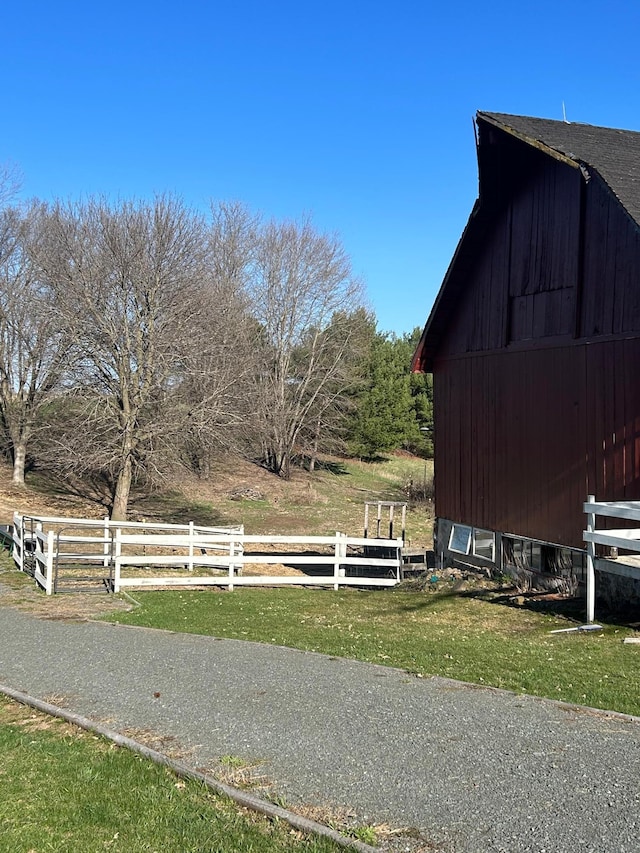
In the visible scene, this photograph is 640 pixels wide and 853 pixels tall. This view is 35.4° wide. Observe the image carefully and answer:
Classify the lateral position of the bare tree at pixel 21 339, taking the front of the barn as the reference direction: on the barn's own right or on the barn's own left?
on the barn's own right

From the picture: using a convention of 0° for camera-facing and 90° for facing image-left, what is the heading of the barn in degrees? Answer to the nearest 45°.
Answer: approximately 45°

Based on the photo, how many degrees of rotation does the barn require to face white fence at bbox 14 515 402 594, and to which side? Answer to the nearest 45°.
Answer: approximately 45° to its right

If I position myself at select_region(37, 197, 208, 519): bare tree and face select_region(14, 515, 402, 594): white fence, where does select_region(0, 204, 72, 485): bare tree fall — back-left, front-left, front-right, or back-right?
back-right

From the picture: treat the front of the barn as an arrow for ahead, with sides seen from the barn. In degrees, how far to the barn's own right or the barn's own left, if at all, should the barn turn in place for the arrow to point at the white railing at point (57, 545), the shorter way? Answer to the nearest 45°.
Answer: approximately 45° to the barn's own right

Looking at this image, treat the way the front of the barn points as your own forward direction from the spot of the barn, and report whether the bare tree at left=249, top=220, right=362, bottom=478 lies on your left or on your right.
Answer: on your right

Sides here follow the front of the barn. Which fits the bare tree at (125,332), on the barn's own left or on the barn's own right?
on the barn's own right

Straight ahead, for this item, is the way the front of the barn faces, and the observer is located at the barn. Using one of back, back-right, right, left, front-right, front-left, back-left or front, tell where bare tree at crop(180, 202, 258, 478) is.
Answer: right

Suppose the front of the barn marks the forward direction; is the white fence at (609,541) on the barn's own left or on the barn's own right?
on the barn's own left
